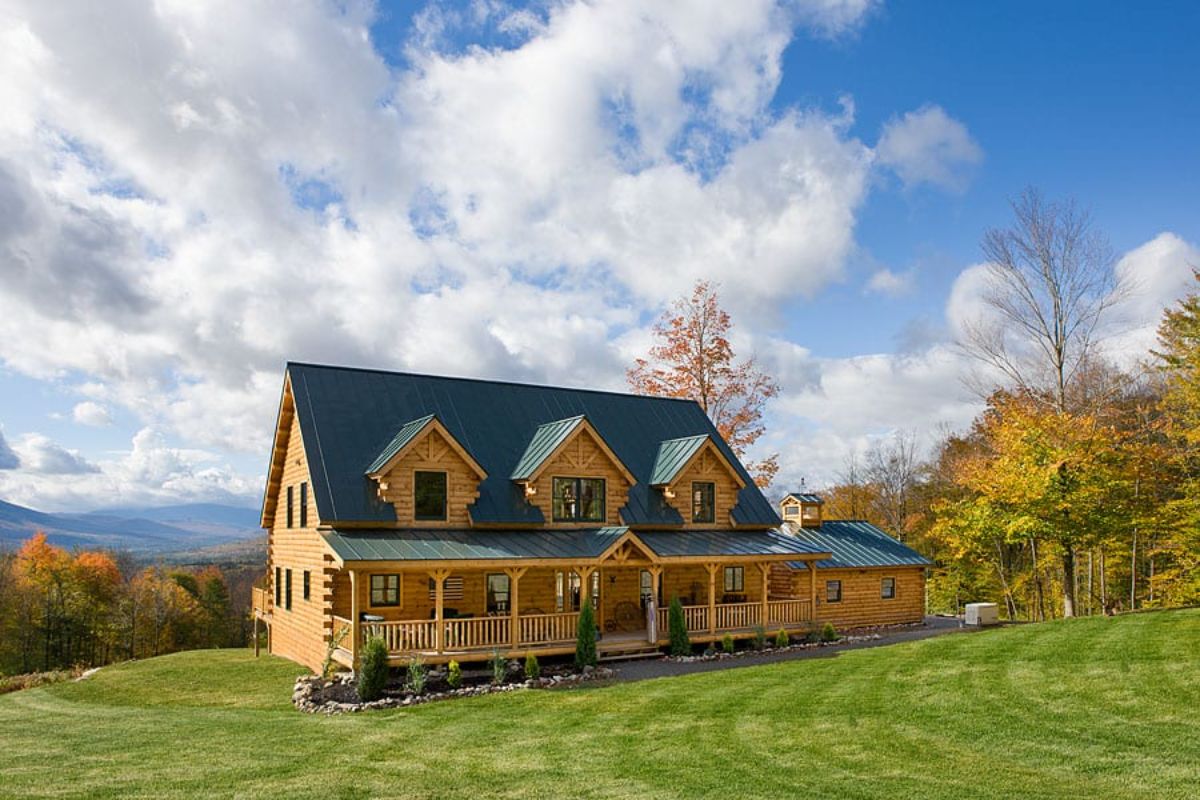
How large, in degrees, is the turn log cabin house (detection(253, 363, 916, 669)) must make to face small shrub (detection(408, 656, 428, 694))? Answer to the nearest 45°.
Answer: approximately 45° to its right
